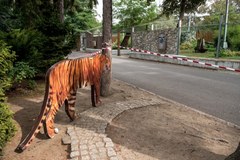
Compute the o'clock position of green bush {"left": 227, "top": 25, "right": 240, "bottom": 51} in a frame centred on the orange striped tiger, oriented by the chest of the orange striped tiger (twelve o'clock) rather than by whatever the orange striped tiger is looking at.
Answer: The green bush is roughly at 12 o'clock from the orange striped tiger.

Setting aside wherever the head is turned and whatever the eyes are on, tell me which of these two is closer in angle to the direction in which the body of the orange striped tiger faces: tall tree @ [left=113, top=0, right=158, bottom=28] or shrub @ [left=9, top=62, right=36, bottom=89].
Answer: the tall tree

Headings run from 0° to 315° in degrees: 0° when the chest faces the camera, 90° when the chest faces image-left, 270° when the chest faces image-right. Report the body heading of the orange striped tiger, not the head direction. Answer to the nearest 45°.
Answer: approximately 225°

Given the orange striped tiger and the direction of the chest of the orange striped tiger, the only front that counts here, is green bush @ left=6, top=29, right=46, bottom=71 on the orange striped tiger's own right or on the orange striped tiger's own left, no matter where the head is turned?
on the orange striped tiger's own left

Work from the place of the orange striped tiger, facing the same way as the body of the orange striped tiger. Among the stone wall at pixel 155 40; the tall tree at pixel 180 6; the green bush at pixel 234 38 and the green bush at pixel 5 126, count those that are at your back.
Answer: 1

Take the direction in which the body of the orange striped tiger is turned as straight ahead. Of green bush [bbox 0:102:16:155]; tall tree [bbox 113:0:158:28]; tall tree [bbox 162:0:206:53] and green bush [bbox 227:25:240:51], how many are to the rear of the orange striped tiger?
1

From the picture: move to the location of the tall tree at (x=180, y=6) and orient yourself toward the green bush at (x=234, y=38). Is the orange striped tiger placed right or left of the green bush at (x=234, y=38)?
right

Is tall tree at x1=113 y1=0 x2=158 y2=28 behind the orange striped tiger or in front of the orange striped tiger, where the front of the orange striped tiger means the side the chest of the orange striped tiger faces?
in front

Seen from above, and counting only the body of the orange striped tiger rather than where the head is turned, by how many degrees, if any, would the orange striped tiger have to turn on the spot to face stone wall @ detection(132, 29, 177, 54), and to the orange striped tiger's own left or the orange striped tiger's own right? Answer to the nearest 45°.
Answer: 0° — it already faces it

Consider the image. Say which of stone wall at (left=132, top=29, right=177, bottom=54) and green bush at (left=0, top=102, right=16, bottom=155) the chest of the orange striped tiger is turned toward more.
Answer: the stone wall

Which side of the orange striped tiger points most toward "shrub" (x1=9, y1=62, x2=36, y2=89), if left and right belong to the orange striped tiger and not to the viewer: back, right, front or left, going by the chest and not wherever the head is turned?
left

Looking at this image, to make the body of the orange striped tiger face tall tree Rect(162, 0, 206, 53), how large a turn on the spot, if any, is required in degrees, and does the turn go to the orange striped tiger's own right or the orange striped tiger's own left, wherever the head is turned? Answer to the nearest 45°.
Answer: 0° — it already faces it

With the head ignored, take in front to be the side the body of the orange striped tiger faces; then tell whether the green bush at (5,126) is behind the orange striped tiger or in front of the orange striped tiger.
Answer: behind

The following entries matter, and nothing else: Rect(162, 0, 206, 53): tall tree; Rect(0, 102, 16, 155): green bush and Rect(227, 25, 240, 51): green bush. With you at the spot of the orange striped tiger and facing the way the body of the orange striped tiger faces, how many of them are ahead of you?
2
